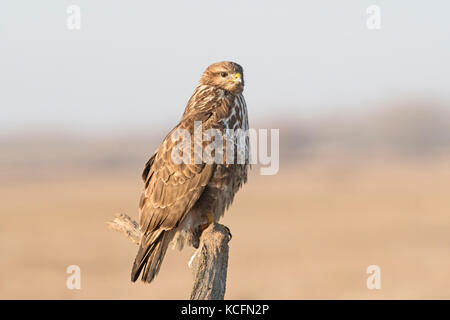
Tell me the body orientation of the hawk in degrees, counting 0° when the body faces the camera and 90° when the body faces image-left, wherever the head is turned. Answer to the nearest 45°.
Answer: approximately 270°
